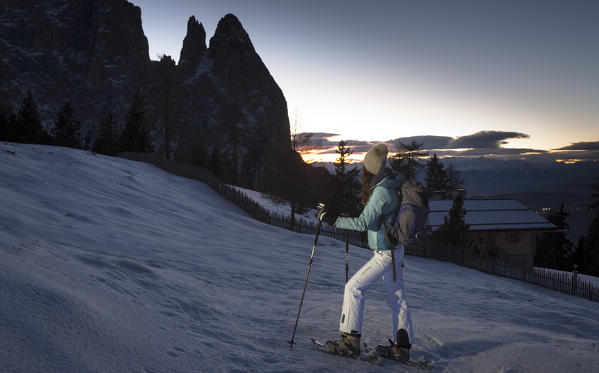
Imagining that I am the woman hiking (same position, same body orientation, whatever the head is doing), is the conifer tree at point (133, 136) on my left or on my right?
on my right

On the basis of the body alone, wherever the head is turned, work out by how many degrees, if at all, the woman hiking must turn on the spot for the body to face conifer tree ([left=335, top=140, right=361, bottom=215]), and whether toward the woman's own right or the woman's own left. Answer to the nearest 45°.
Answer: approximately 90° to the woman's own right

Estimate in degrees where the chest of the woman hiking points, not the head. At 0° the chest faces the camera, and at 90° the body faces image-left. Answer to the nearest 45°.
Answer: approximately 90°

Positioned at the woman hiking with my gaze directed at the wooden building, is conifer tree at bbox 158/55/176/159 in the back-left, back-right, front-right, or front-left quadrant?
front-left

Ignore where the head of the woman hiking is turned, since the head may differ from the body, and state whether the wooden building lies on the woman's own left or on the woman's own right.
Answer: on the woman's own right

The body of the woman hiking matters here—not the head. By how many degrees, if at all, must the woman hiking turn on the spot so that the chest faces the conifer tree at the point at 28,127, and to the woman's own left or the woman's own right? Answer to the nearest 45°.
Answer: approximately 45° to the woman's own right
